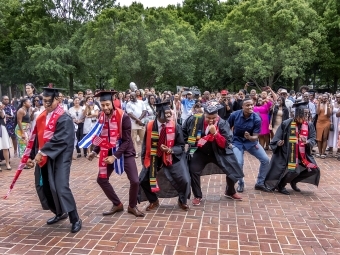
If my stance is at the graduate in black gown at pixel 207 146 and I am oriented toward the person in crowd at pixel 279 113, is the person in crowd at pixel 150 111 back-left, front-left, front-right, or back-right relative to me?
front-left

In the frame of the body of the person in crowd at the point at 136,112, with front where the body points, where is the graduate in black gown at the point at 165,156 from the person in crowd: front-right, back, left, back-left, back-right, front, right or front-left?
front

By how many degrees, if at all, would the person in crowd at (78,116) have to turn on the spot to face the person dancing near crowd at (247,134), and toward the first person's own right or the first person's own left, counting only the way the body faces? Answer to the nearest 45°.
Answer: approximately 45° to the first person's own left

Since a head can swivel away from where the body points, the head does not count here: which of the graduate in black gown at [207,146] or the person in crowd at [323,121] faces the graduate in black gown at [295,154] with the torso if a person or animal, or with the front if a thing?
the person in crowd

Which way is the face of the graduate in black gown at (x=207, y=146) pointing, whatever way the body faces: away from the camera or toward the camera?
toward the camera

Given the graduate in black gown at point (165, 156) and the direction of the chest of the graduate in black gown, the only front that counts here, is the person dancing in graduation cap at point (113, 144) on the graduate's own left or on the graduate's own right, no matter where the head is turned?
on the graduate's own right

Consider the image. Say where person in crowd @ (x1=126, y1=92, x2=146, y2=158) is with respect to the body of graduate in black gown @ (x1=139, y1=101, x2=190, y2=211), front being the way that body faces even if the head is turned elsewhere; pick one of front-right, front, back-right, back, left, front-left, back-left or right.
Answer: back

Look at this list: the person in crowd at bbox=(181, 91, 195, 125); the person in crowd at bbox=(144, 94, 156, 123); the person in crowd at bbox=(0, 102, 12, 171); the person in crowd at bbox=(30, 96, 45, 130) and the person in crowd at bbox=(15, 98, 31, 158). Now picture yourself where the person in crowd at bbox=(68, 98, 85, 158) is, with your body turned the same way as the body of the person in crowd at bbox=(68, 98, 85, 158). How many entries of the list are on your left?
2

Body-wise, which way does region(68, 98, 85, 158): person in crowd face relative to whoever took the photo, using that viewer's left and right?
facing the viewer

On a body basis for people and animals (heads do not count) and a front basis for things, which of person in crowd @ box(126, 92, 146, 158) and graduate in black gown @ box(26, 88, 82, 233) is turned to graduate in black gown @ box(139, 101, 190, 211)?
the person in crowd

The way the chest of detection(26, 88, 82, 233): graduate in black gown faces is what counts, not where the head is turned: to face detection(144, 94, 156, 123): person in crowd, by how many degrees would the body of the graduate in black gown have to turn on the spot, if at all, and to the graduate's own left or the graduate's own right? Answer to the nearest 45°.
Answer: approximately 180°

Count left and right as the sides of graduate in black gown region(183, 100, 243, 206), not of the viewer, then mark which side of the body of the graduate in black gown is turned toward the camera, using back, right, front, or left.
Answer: front

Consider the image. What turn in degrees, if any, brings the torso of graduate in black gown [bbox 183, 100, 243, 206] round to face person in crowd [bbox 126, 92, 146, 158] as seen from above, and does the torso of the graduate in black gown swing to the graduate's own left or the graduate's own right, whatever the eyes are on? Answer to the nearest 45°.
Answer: approximately 135° to the graduate's own right

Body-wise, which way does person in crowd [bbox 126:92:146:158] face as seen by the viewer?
toward the camera
